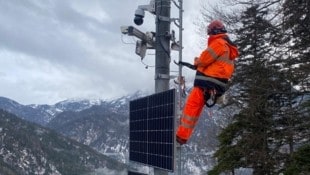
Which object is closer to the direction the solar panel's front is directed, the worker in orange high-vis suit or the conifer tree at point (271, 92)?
the worker in orange high-vis suit

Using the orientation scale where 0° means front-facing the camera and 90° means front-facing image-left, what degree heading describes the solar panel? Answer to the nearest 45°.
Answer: approximately 45°

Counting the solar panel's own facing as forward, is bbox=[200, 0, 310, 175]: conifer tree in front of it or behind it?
behind
